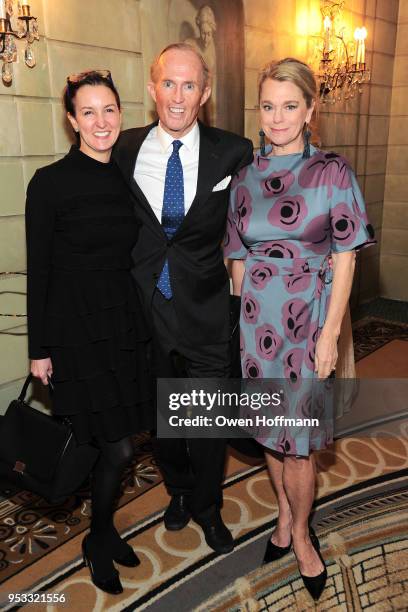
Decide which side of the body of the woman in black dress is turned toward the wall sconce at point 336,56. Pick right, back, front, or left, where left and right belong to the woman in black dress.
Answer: left

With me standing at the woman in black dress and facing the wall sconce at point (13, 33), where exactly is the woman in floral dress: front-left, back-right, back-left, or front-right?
back-right

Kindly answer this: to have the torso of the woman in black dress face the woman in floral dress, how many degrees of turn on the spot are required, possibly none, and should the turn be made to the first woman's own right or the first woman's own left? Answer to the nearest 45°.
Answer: approximately 45° to the first woman's own left

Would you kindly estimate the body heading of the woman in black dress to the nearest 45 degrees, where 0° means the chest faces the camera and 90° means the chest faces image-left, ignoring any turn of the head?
approximately 315°
